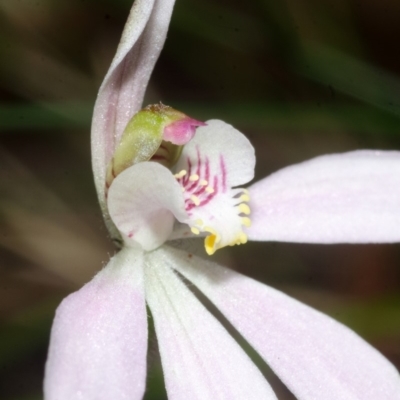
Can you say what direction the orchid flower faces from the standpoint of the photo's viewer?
facing the viewer and to the right of the viewer
